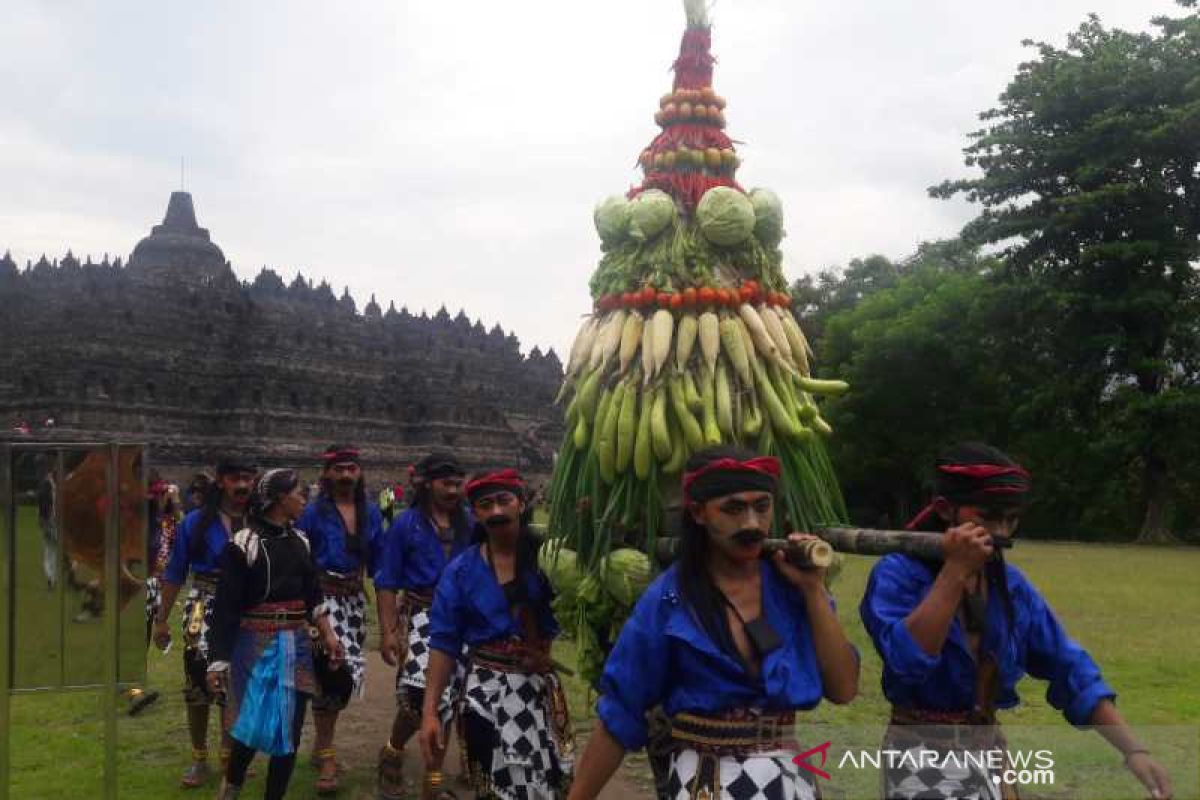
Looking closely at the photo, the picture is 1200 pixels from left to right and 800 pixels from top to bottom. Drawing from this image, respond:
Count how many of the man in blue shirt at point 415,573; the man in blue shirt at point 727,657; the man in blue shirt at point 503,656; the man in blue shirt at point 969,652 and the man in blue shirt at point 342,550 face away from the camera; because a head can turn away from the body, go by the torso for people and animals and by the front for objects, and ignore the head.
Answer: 0

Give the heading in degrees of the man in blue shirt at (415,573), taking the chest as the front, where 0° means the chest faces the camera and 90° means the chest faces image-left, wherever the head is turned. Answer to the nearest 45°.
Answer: approximately 315°

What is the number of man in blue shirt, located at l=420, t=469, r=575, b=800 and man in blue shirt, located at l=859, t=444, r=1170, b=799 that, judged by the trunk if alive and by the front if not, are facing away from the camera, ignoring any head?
0

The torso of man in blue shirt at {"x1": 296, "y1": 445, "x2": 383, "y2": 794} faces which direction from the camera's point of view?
toward the camera

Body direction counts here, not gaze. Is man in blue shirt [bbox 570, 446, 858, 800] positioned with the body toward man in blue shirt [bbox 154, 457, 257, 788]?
no

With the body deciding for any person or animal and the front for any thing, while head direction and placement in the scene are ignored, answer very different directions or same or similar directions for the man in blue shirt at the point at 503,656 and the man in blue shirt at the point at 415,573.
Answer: same or similar directions

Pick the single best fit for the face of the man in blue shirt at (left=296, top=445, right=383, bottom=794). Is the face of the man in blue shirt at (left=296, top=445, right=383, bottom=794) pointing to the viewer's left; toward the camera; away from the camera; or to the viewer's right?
toward the camera

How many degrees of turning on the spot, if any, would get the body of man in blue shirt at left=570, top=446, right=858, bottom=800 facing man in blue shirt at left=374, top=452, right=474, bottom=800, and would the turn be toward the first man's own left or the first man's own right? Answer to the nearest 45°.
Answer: approximately 180°

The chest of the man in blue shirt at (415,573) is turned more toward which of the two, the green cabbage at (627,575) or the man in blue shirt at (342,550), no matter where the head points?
the green cabbage

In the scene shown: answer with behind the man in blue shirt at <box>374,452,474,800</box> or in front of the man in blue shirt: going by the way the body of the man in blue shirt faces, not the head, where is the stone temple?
behind

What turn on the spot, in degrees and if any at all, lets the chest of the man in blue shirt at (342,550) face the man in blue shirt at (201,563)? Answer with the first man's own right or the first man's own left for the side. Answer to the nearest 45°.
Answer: approximately 135° to the first man's own right

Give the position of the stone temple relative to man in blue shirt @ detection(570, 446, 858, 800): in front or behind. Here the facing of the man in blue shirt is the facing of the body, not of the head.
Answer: behind

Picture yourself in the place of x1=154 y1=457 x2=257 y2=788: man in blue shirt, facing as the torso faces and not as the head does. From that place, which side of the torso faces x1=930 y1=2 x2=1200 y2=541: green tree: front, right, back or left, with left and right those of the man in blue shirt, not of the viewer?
left

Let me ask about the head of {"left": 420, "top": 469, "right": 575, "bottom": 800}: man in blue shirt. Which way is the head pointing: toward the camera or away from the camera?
toward the camera

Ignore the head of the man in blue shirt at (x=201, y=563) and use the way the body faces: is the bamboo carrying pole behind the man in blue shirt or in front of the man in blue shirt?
in front

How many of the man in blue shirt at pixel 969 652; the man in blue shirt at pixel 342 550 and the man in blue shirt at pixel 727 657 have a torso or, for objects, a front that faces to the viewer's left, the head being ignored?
0

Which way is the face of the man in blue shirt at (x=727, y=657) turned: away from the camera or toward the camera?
toward the camera
